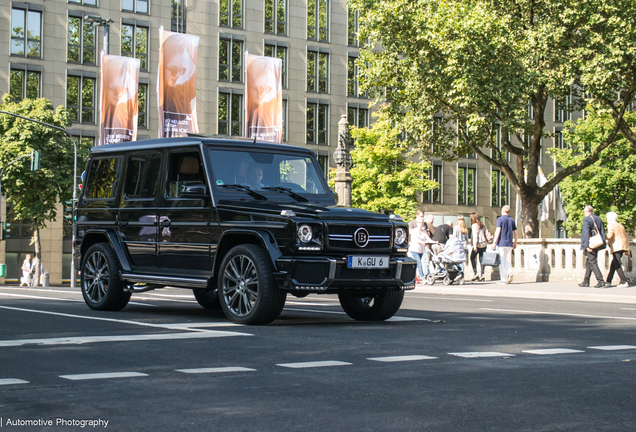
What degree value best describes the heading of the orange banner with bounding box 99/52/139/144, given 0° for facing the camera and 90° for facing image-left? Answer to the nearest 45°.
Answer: approximately 0°

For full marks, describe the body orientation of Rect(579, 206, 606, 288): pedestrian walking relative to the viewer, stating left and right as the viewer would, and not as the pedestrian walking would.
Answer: facing away from the viewer and to the left of the viewer

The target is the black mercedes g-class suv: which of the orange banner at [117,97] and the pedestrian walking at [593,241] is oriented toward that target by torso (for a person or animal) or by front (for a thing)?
the orange banner

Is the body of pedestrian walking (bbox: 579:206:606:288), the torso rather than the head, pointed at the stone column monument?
yes

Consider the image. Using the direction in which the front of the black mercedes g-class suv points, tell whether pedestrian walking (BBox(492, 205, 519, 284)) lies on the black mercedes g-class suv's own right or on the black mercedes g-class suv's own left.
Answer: on the black mercedes g-class suv's own left

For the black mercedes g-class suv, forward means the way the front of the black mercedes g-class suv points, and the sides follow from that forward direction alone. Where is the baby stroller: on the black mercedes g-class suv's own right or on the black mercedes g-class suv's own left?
on the black mercedes g-class suv's own left
